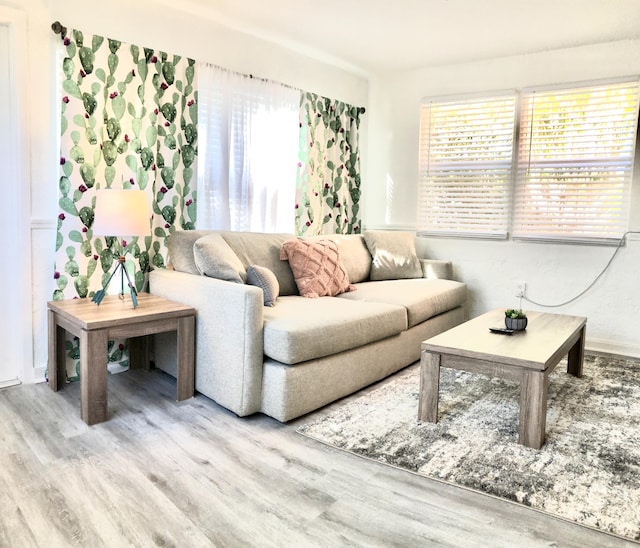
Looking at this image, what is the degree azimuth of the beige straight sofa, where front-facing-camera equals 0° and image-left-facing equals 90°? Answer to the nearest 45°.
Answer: approximately 315°

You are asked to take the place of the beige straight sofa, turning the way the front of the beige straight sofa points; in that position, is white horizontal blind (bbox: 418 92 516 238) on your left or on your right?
on your left

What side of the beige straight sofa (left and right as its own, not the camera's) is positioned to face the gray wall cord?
left

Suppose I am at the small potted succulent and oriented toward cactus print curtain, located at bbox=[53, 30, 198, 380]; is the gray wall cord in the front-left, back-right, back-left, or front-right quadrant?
back-right

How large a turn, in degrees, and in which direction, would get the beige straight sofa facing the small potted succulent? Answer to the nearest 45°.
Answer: approximately 45° to its left

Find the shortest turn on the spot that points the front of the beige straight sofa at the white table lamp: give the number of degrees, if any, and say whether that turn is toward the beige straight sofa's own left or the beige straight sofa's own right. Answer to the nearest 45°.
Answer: approximately 135° to the beige straight sofa's own right

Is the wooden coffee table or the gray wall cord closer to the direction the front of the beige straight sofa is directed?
the wooden coffee table

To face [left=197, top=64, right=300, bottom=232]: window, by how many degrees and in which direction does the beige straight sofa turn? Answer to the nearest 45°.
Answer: approximately 135° to its left

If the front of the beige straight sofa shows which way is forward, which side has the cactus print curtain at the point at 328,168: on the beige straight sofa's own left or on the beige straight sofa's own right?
on the beige straight sofa's own left

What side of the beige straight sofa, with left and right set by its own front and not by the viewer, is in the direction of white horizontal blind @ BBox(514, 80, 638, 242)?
left

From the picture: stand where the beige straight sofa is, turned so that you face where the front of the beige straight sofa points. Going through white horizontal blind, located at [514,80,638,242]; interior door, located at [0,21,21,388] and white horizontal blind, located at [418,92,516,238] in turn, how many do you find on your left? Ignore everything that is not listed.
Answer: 2

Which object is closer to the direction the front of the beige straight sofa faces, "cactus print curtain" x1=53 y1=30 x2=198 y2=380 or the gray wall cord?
the gray wall cord
